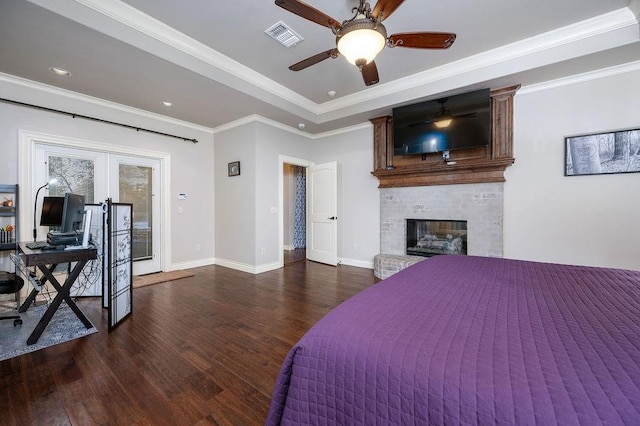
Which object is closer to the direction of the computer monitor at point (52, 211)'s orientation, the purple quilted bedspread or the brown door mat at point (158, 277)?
the purple quilted bedspread

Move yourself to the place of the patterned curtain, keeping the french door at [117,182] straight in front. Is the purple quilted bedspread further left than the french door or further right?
left

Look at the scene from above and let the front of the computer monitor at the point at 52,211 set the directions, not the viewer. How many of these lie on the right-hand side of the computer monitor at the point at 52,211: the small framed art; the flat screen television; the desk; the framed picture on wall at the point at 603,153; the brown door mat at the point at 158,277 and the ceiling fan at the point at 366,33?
0

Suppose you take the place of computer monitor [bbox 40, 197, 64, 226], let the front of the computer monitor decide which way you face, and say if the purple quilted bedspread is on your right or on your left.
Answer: on your left

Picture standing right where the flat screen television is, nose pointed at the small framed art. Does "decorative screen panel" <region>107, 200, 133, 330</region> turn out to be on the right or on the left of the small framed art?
left

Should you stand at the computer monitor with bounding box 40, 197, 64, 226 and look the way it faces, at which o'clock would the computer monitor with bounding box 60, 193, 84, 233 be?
the computer monitor with bounding box 60, 193, 84, 233 is roughly at 10 o'clock from the computer monitor with bounding box 40, 197, 64, 226.

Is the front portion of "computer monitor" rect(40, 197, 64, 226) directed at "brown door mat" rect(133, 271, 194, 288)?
no

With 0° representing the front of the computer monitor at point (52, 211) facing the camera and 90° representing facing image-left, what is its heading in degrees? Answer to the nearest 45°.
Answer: approximately 45°

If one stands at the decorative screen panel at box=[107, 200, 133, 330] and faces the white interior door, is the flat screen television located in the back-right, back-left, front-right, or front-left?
front-right

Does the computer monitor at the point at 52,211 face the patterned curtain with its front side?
no

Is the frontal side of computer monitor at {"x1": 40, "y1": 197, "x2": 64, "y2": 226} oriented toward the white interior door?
no

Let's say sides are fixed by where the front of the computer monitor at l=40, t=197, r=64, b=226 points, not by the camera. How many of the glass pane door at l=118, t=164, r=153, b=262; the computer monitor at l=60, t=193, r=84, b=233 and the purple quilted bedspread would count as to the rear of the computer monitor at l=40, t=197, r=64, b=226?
1

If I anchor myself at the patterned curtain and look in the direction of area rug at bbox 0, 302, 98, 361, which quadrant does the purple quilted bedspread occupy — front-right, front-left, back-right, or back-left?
front-left

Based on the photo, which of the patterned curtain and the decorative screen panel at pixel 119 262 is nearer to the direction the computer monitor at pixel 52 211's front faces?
the decorative screen panel

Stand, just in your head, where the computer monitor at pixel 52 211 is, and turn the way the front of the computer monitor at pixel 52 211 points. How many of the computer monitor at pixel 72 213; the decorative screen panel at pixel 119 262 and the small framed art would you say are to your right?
0

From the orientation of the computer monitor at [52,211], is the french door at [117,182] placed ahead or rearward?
rearward
